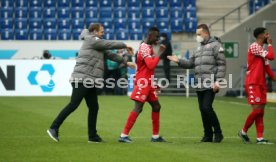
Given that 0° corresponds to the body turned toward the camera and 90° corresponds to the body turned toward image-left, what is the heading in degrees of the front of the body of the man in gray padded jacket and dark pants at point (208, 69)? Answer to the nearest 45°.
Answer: approximately 45°

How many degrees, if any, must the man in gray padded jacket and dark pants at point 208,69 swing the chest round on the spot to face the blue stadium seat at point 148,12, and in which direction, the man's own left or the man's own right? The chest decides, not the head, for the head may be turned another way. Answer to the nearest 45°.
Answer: approximately 135° to the man's own right

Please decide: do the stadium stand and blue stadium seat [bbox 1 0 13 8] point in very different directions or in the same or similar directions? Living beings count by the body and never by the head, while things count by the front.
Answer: same or similar directions

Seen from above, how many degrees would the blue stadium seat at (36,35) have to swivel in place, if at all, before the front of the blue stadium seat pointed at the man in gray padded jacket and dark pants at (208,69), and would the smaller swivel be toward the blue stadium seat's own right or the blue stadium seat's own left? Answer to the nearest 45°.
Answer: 0° — it already faces them

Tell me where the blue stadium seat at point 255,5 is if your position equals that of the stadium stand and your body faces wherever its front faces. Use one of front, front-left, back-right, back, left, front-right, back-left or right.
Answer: left

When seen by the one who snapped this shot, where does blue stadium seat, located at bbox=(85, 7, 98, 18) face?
facing the viewer

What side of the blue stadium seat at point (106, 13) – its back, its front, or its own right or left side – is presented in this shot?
front

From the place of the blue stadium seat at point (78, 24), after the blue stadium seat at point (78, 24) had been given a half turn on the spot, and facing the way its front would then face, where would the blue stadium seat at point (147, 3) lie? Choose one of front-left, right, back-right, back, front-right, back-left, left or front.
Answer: right

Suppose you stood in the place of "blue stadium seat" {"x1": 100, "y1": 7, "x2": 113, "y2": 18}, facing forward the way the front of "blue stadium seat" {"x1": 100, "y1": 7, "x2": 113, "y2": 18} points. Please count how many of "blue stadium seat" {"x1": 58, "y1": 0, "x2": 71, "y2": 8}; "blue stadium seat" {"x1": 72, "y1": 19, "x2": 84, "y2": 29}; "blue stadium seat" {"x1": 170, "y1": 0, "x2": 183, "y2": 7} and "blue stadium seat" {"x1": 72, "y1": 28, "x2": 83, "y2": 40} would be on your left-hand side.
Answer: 1

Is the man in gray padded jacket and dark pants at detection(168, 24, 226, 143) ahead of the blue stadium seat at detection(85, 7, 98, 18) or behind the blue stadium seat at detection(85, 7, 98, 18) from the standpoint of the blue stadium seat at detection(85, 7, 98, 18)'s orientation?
ahead
